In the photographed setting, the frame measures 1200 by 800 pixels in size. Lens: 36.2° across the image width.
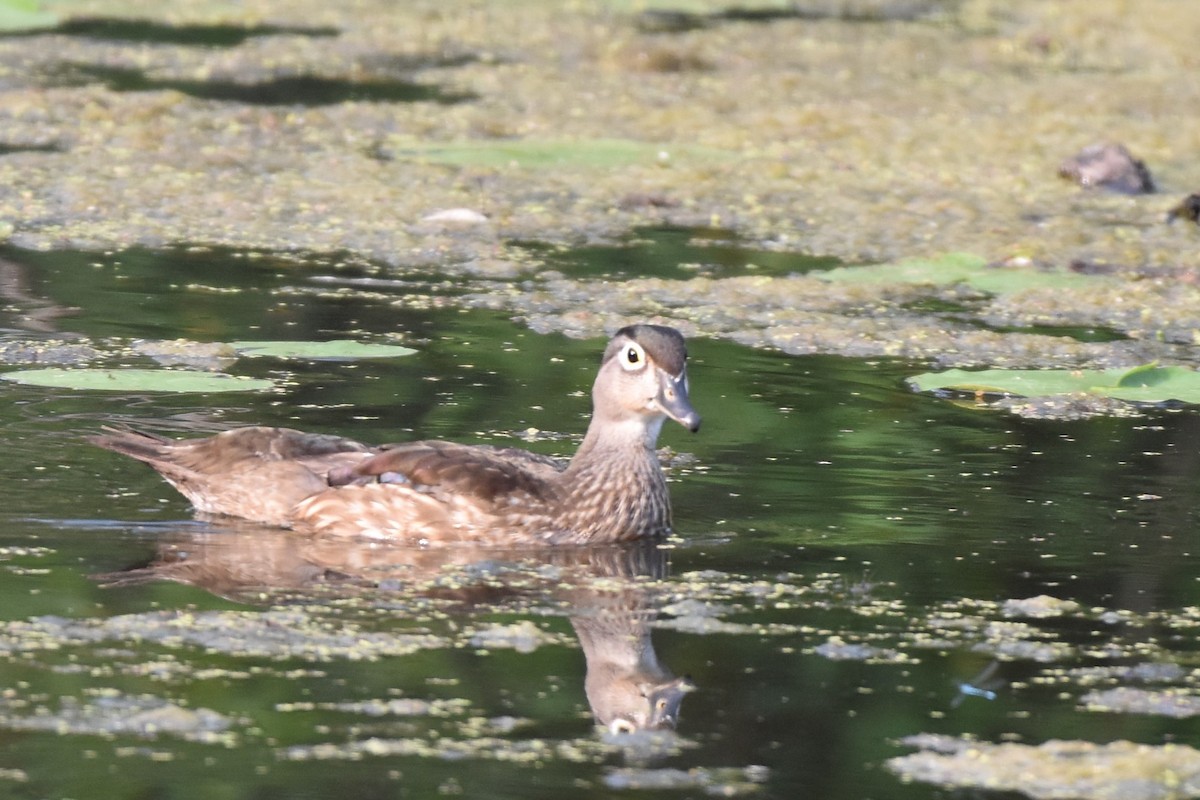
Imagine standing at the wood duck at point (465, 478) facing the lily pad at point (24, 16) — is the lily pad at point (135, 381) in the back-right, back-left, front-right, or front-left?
front-left

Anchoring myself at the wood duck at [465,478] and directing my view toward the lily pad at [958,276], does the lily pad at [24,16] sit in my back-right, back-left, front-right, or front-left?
front-left

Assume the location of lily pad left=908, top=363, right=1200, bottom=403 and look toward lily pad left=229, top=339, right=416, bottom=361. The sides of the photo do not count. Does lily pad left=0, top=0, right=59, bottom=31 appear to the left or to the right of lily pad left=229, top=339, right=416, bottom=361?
right

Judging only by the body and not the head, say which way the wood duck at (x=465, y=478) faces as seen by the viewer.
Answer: to the viewer's right

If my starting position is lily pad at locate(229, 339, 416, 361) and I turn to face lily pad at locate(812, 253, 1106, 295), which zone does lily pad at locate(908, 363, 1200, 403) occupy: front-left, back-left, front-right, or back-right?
front-right

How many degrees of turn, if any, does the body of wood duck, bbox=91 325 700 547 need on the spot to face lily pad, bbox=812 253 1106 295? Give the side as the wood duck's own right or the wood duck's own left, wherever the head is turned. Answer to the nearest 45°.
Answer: approximately 45° to the wood duck's own left

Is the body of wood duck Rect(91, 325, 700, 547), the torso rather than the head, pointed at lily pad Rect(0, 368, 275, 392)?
no

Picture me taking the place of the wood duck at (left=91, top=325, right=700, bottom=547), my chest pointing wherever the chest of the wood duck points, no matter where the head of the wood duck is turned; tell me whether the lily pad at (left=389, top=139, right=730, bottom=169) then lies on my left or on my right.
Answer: on my left

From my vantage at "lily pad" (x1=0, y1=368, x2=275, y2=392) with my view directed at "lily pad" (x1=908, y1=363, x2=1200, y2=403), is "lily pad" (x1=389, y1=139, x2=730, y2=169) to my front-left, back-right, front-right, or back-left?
front-left

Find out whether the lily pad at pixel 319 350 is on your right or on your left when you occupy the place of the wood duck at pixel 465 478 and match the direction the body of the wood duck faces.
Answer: on your left

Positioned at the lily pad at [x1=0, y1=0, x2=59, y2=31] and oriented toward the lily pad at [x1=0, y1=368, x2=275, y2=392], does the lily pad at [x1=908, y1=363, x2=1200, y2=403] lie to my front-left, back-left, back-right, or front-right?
front-left

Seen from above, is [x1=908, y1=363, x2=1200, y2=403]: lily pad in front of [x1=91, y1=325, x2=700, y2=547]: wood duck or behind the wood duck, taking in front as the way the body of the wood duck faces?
in front
